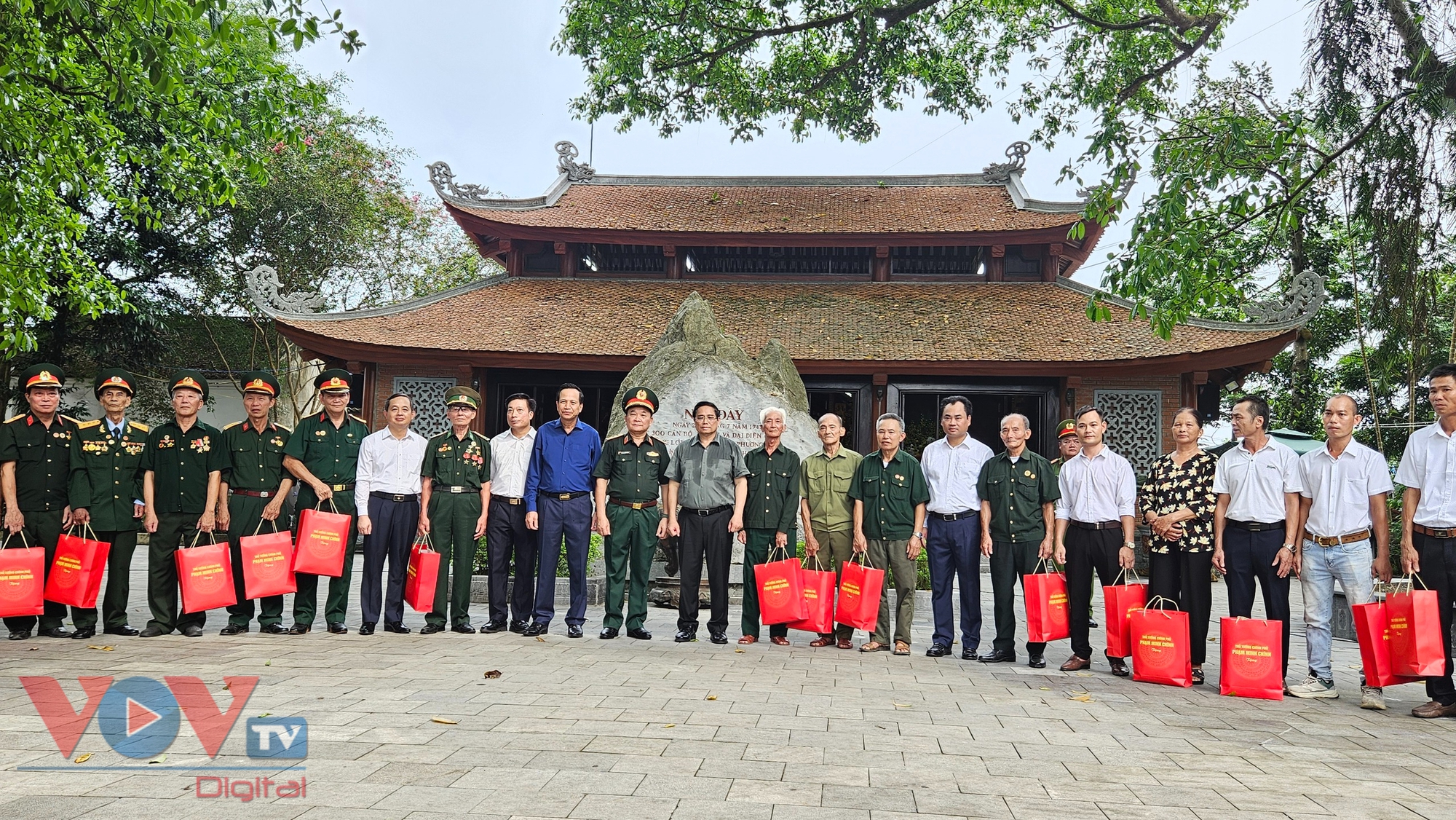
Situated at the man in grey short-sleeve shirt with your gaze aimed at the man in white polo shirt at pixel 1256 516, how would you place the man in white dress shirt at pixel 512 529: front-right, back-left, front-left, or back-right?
back-right

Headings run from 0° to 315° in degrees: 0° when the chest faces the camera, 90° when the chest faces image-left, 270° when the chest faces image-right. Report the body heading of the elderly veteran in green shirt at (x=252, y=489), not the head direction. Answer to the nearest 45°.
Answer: approximately 0°

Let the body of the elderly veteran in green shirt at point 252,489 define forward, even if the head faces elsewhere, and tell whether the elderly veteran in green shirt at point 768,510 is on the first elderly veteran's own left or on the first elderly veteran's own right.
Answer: on the first elderly veteran's own left

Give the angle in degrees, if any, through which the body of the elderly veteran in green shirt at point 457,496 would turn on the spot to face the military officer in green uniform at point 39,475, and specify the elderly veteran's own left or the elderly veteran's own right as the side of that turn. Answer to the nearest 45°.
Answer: approximately 90° to the elderly veteran's own right

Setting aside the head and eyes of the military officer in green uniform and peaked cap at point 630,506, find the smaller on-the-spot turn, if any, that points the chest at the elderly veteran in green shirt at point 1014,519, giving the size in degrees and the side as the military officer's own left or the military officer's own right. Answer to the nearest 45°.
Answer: approximately 90° to the military officer's own left

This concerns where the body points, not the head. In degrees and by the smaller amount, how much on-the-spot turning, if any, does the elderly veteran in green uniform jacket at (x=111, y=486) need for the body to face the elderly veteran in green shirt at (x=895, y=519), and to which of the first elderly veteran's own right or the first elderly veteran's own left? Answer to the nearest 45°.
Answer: approximately 45° to the first elderly veteran's own left

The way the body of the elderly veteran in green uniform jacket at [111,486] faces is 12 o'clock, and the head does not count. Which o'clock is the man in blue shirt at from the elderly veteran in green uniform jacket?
The man in blue shirt is roughly at 10 o'clock from the elderly veteran in green uniform jacket.

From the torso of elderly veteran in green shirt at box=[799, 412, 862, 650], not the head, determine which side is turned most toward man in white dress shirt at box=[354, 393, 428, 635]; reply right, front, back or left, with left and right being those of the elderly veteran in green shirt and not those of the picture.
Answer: right
